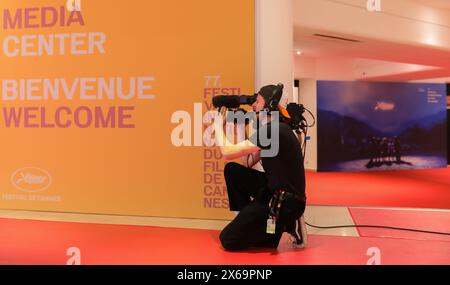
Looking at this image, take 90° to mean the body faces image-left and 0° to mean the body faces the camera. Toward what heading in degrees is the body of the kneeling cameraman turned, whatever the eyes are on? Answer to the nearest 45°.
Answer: approximately 90°

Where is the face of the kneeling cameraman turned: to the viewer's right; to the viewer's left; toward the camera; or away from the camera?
to the viewer's left
